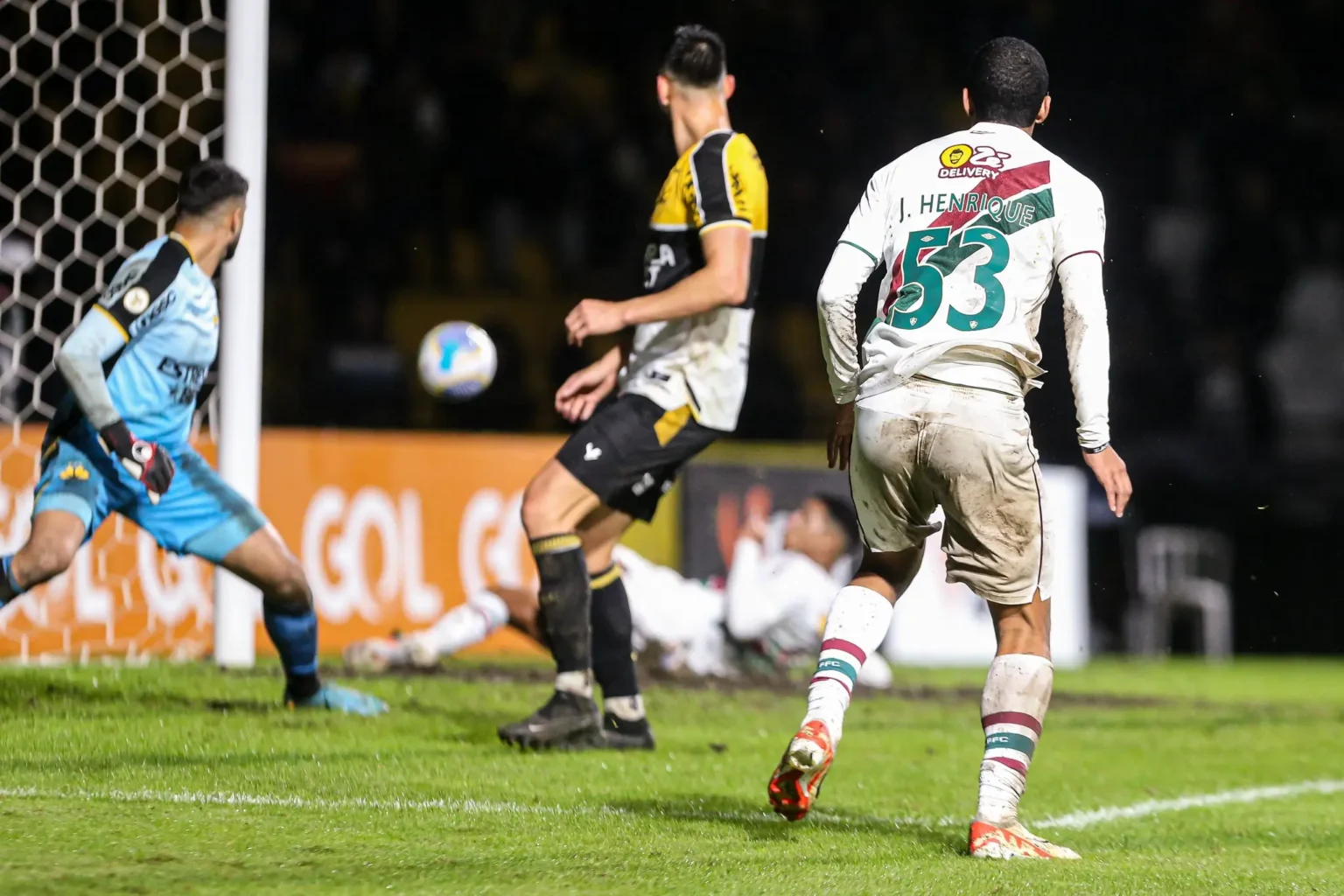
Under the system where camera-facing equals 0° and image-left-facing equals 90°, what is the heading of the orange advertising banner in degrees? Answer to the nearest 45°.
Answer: approximately 0°

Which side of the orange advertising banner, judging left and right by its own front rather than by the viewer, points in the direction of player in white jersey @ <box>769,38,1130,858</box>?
front

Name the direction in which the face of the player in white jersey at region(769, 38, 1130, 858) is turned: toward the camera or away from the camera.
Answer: away from the camera

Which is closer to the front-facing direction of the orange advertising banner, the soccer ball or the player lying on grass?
the soccer ball

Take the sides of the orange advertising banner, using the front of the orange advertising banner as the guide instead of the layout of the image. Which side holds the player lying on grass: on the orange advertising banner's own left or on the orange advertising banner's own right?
on the orange advertising banner's own left

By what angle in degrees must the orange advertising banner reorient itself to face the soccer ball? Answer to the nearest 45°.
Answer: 0° — it already faces it

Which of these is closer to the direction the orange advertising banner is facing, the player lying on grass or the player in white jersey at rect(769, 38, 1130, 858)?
the player in white jersey

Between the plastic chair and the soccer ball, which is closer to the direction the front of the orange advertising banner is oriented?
the soccer ball

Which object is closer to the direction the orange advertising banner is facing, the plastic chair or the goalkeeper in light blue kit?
the goalkeeper in light blue kit

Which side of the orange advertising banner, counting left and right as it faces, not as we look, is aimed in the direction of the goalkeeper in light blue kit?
front

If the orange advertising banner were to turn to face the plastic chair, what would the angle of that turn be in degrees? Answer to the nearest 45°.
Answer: approximately 135° to its left
